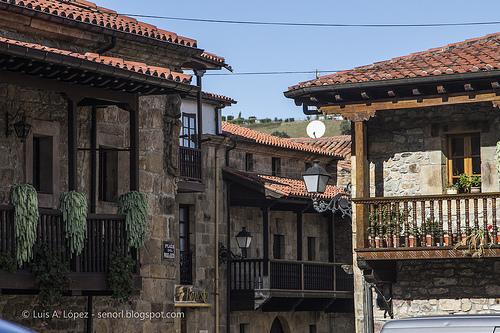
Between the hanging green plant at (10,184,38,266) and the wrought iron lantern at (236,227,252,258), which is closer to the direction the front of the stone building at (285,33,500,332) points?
the hanging green plant

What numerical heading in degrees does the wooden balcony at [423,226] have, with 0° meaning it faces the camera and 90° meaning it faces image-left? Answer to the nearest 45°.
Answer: approximately 0°

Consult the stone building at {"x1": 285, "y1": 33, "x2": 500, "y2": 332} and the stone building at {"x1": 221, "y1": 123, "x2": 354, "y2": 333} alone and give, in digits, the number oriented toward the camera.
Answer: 2

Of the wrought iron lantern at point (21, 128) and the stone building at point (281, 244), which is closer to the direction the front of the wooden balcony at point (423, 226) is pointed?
the wrought iron lantern

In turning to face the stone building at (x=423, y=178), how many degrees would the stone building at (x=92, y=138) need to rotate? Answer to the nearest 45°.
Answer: approximately 45° to its left

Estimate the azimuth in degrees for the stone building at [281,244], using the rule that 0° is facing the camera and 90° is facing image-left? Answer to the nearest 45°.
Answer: approximately 0°

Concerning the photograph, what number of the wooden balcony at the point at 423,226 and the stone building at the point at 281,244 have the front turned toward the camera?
2
